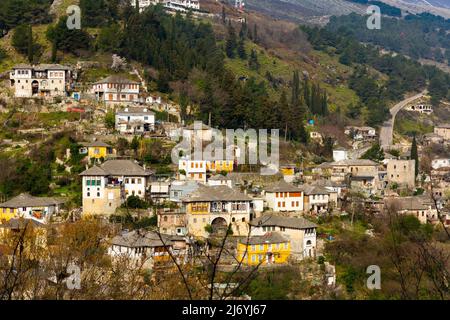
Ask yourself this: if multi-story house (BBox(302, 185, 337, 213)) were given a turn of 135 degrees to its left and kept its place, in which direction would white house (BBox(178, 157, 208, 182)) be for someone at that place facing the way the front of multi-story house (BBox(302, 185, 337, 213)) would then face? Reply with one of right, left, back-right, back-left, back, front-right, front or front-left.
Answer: back-left

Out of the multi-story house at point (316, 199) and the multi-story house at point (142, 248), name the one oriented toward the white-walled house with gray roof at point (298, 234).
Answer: the multi-story house at point (316, 199)

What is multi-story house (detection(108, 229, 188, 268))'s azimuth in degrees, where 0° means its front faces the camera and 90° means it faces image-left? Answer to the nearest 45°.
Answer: approximately 0°

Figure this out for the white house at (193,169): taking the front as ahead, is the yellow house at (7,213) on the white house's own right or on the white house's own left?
on the white house's own right

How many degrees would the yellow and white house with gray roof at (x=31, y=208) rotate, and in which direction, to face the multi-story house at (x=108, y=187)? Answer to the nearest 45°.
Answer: approximately 90° to its left

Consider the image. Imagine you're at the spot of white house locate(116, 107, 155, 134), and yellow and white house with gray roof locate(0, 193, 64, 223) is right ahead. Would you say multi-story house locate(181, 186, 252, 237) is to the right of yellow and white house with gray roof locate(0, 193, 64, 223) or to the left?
left

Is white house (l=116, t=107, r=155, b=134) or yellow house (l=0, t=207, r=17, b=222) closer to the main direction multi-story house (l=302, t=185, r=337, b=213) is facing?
the yellow house

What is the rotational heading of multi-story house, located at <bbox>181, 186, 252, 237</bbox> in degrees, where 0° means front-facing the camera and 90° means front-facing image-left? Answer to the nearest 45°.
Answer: approximately 0°

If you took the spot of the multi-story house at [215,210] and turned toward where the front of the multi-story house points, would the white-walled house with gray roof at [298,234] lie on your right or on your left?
on your left

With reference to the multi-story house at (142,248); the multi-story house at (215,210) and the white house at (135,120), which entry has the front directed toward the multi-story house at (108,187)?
the white house

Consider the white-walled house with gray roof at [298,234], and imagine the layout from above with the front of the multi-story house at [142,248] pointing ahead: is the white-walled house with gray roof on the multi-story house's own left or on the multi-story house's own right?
on the multi-story house's own left
